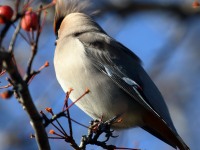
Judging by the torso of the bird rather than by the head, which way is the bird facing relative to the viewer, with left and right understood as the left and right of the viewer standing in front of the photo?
facing to the left of the viewer
